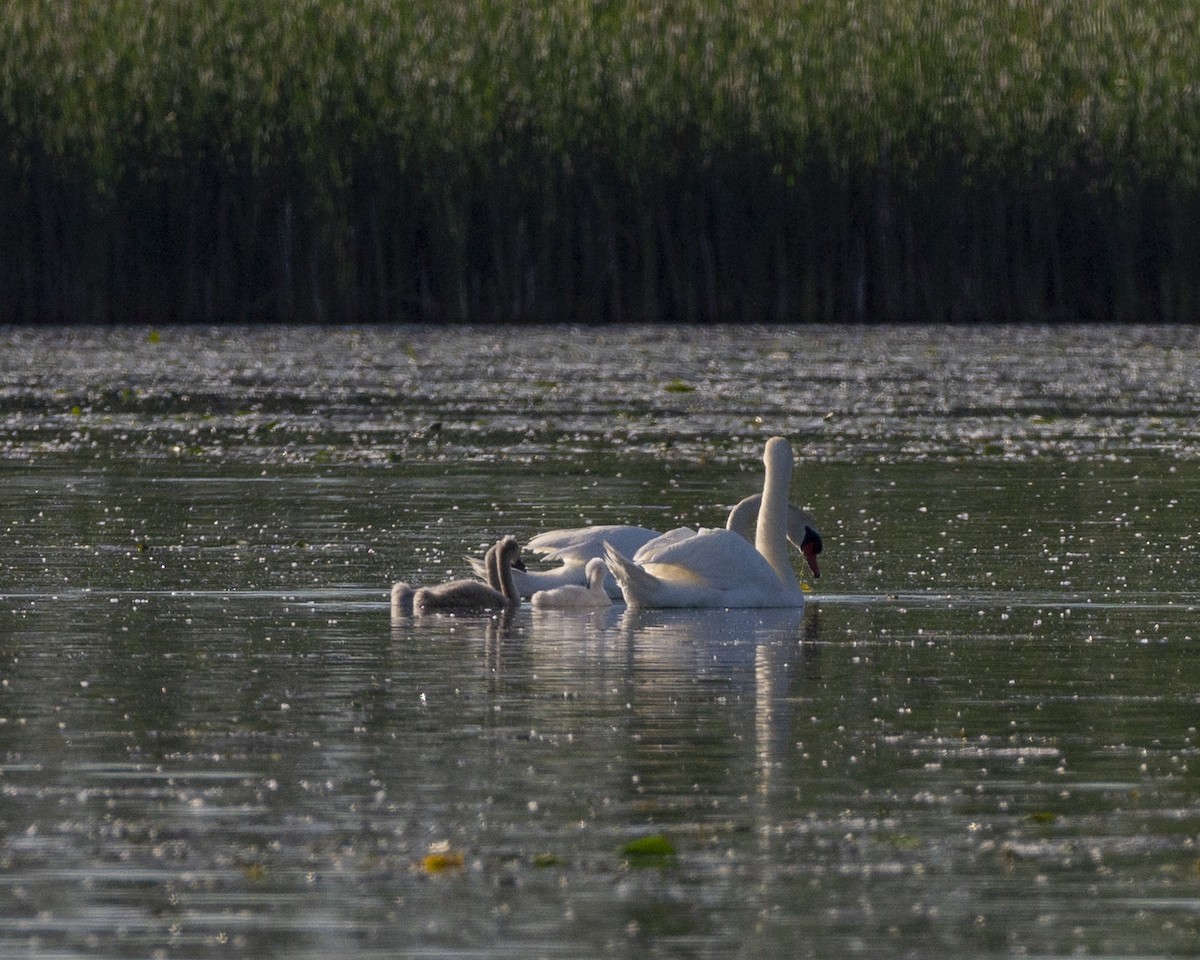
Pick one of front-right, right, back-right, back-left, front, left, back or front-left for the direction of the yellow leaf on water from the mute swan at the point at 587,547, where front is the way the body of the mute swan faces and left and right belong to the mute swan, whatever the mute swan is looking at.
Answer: right

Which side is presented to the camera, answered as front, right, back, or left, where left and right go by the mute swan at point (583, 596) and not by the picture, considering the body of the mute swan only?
right

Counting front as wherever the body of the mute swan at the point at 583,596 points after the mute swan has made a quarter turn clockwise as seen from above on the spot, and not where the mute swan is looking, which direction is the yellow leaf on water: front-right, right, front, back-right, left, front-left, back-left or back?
front

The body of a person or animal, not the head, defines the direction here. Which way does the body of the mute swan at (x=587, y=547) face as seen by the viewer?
to the viewer's right

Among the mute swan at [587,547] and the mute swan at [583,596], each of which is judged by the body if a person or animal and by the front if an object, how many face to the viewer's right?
2
